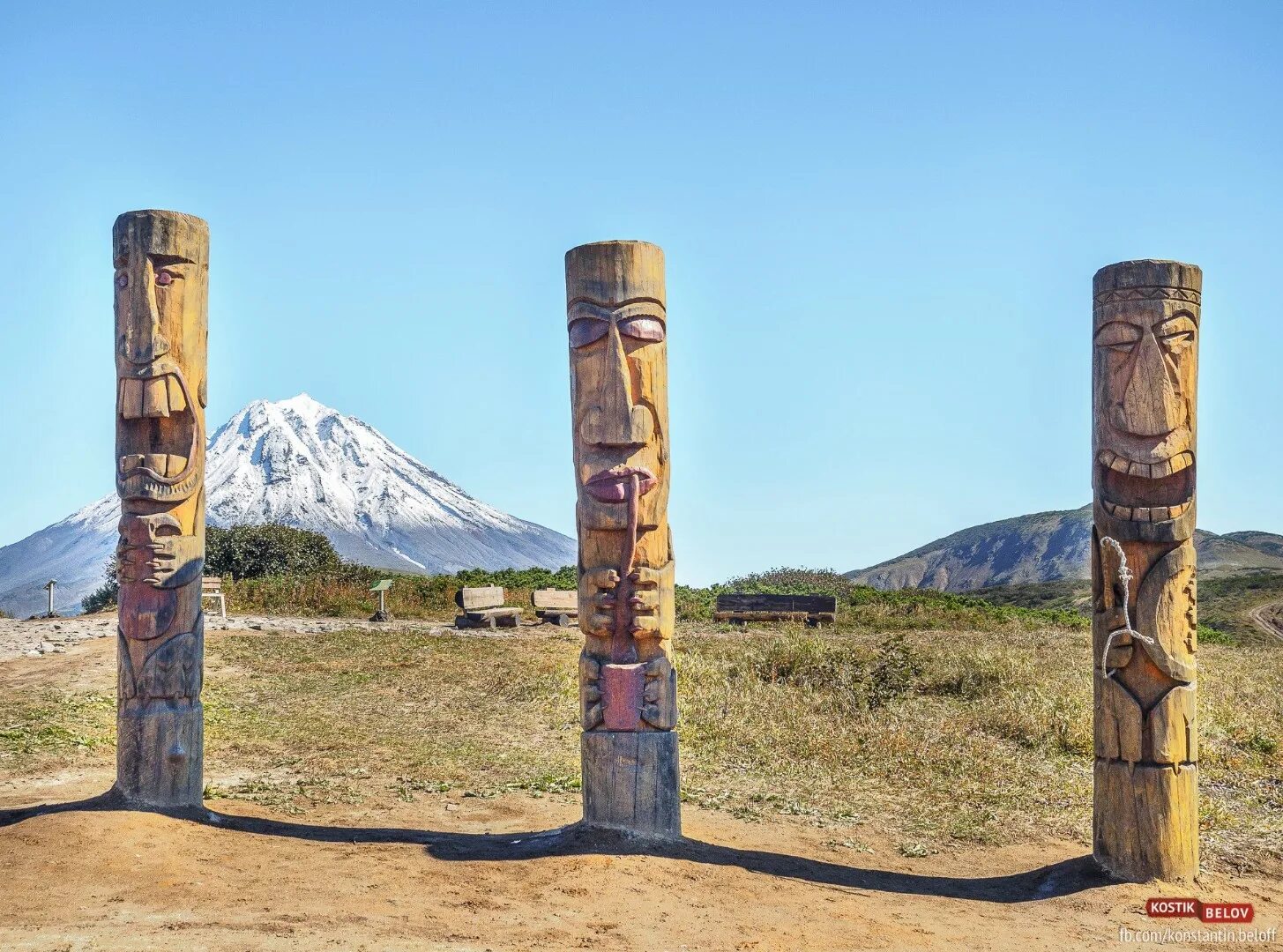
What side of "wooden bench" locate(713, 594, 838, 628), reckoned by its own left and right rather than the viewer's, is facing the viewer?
front

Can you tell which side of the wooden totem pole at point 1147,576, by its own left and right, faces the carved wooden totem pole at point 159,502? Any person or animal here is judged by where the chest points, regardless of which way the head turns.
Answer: right

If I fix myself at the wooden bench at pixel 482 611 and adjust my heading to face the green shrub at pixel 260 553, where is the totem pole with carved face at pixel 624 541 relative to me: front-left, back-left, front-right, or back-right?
back-left

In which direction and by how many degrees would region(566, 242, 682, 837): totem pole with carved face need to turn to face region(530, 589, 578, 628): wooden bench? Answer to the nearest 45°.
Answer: approximately 180°

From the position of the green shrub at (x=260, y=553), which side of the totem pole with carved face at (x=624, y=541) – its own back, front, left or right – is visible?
back

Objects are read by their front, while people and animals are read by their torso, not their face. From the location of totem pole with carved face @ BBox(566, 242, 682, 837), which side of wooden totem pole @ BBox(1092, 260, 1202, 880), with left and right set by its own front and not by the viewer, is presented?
right
